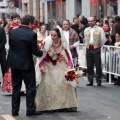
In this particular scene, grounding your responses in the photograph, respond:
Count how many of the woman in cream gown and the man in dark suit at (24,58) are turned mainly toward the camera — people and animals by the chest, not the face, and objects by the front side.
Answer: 1

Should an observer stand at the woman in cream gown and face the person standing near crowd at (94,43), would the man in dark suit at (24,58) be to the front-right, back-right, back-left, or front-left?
back-left

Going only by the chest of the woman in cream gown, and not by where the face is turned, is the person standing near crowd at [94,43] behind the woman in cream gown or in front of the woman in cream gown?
behind

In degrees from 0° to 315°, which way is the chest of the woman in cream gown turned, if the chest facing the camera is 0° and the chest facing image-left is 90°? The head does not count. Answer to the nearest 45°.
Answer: approximately 0°

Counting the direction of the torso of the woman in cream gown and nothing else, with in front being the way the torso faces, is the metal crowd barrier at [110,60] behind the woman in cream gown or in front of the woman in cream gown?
behind

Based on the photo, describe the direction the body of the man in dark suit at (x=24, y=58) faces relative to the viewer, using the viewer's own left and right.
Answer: facing away from the viewer and to the right of the viewer

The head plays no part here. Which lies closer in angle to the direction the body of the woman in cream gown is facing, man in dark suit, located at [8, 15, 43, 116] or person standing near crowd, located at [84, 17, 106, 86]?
the man in dark suit
